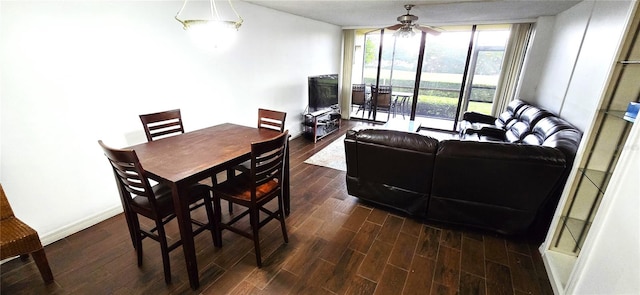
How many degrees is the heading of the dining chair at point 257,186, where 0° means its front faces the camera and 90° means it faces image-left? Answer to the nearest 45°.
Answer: approximately 135°

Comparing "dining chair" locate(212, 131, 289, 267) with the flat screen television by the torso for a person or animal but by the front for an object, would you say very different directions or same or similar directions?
very different directions

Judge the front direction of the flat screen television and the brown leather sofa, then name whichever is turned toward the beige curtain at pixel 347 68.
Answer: the brown leather sofa

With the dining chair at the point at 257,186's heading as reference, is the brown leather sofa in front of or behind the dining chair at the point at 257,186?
behind

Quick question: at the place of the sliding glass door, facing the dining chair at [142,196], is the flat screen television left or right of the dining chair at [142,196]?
right

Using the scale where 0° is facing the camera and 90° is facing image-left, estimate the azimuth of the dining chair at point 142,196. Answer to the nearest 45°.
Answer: approximately 225°

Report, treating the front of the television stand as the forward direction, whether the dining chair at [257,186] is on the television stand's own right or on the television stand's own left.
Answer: on the television stand's own right

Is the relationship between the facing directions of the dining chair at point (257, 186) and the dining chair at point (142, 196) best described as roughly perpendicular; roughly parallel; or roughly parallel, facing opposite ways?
roughly perpendicular
